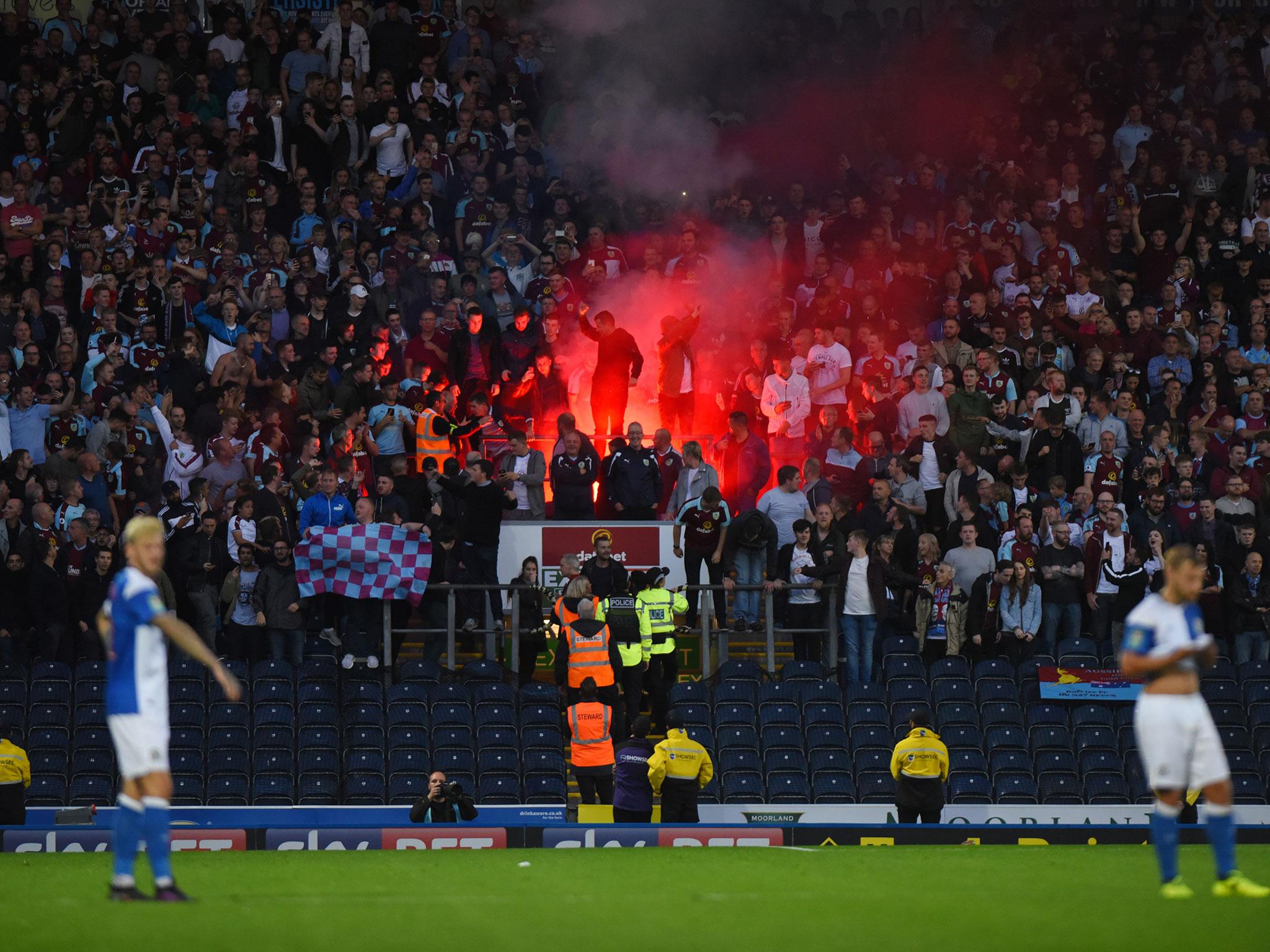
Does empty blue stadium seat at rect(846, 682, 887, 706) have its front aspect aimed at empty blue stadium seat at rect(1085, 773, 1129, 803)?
no

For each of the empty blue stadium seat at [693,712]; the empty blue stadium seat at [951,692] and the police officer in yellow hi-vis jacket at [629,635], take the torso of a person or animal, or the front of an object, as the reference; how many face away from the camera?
1

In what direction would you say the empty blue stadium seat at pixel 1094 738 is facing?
toward the camera

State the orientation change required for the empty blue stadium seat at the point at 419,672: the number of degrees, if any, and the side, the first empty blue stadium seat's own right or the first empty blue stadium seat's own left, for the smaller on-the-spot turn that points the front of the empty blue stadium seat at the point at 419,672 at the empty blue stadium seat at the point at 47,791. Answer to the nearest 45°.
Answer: approximately 90° to the first empty blue stadium seat's own right

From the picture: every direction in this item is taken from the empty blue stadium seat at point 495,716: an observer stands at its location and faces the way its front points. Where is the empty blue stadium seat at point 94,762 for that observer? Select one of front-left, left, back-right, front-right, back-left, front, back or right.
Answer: right

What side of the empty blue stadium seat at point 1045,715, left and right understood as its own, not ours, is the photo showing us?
front

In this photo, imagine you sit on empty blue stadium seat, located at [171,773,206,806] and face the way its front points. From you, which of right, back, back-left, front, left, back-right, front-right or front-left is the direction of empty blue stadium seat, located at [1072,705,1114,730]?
left

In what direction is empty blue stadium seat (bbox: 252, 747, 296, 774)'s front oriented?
toward the camera

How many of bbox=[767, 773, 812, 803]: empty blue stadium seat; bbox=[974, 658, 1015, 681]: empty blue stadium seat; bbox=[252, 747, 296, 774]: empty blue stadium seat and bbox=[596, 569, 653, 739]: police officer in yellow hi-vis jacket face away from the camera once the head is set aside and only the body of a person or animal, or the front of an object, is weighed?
1

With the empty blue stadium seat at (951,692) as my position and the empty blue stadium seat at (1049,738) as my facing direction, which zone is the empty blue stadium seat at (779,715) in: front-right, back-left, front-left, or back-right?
back-right

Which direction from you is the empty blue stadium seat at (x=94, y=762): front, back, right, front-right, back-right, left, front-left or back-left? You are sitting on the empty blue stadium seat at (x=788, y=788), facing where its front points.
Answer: right

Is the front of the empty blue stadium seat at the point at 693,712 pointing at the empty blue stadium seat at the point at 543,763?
no

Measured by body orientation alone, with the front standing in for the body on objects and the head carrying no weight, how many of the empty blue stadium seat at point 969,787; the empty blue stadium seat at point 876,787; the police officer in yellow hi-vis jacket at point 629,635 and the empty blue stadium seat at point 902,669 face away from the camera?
1

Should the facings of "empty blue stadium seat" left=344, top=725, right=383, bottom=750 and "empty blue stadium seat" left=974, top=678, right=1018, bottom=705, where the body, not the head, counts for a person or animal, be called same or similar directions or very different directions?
same or similar directions

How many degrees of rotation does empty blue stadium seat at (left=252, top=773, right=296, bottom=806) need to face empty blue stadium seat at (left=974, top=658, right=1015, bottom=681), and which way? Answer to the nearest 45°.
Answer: approximately 90° to its left

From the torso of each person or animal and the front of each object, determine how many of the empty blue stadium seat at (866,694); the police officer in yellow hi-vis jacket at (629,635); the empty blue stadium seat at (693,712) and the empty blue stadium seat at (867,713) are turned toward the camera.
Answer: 3

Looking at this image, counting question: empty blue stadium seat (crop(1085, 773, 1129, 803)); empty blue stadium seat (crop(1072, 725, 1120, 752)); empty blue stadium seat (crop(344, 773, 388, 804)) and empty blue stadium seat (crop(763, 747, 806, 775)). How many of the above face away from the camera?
0

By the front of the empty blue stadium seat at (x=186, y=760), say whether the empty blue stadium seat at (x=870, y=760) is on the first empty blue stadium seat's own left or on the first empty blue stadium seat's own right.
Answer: on the first empty blue stadium seat's own left

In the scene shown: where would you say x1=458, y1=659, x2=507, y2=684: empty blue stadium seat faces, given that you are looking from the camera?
facing the viewer

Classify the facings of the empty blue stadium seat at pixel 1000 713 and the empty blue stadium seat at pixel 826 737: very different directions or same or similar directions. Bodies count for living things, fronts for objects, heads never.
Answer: same or similar directions
